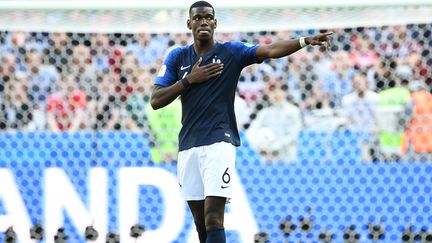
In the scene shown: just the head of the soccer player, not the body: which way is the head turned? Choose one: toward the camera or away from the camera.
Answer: toward the camera

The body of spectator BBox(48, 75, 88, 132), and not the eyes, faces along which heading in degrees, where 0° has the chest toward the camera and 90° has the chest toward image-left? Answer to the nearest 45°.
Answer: approximately 0°

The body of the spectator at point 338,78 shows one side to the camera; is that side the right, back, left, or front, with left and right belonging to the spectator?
front

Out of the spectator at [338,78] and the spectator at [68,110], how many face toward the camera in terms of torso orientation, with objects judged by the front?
2

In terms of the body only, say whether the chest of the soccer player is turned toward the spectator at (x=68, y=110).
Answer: no

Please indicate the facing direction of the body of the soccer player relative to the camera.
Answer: toward the camera

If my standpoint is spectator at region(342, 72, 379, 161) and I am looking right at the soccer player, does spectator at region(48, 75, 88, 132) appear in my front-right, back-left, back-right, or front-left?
front-right

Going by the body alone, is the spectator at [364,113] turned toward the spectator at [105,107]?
no

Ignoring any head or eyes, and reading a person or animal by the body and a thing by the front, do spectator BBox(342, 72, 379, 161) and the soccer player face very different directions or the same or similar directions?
same or similar directions

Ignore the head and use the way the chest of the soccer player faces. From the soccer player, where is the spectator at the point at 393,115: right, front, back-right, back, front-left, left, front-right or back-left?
back-left

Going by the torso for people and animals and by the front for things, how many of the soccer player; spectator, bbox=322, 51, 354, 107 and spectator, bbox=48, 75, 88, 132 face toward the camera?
3

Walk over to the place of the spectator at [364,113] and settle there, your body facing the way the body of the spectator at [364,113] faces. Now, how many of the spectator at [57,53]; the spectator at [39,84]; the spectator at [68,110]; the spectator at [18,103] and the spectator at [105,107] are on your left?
0

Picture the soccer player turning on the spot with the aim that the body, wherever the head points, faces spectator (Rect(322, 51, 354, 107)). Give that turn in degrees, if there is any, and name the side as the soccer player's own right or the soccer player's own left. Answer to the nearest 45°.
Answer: approximately 135° to the soccer player's own left

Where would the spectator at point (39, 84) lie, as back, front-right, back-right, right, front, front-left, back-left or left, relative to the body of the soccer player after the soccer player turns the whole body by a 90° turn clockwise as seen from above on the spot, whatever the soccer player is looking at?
front-right

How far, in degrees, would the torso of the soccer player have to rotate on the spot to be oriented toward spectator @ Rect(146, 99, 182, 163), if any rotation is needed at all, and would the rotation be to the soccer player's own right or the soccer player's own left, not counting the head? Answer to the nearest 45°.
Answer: approximately 180°
